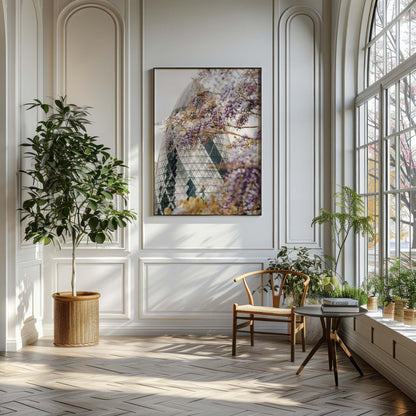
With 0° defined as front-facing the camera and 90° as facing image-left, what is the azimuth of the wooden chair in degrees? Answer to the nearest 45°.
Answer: approximately 45°

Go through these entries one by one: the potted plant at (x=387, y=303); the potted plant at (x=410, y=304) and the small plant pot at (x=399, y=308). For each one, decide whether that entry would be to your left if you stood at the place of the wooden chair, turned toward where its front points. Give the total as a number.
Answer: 3

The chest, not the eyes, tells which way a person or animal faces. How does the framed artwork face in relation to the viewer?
toward the camera

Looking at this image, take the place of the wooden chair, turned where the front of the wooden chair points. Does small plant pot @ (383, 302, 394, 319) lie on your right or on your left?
on your left

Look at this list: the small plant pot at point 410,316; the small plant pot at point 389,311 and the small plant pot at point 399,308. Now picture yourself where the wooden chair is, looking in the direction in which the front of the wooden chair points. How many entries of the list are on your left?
3

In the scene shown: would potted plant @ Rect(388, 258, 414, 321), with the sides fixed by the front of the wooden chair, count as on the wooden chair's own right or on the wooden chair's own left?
on the wooden chair's own left

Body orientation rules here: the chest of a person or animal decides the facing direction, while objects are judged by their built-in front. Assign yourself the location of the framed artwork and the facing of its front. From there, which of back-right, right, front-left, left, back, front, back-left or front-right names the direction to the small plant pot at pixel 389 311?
front-left

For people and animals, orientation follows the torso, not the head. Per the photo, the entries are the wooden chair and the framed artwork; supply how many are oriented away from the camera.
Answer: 0

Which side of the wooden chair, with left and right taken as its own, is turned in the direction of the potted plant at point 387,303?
left

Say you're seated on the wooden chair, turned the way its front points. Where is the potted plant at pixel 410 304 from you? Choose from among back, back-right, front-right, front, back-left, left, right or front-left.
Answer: left

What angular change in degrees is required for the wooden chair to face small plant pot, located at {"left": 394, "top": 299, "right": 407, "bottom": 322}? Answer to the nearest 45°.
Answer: approximately 90° to its left

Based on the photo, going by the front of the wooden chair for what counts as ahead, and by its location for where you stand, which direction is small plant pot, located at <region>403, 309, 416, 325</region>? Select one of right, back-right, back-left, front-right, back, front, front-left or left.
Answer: left

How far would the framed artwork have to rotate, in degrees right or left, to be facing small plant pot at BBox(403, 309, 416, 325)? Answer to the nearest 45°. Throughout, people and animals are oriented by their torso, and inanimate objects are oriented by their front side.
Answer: approximately 45° to its left
